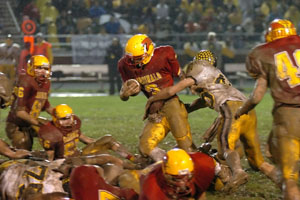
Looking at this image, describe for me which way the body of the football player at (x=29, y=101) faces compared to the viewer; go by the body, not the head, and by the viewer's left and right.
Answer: facing the viewer and to the right of the viewer

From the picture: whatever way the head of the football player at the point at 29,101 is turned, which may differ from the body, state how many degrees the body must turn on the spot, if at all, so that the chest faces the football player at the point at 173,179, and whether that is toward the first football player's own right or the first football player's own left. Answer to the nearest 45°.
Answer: approximately 45° to the first football player's own right

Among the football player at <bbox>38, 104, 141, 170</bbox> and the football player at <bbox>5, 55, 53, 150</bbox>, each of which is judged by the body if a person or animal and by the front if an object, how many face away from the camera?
0

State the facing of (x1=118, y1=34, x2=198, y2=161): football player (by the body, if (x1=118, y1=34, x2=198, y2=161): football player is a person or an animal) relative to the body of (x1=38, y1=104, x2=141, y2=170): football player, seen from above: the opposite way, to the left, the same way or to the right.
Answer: to the right

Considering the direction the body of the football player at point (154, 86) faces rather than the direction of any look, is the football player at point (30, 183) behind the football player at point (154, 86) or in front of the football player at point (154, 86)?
in front

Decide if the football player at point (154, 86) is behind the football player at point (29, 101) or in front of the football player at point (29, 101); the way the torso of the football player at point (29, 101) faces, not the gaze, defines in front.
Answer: in front

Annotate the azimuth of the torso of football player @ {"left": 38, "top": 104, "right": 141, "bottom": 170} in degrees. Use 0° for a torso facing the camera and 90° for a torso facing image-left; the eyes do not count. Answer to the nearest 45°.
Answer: approximately 315°

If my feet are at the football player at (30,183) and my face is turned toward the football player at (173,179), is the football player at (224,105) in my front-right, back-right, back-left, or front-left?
front-left

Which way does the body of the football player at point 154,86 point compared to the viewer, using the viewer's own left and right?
facing the viewer and to the left of the viewer

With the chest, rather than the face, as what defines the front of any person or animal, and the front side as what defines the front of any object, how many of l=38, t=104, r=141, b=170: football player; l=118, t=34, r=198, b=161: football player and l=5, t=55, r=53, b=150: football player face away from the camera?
0

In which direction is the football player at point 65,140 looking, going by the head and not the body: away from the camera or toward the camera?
toward the camera

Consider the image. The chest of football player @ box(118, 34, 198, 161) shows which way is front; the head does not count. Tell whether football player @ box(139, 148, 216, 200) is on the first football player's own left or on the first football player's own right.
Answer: on the first football player's own left
